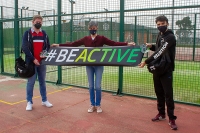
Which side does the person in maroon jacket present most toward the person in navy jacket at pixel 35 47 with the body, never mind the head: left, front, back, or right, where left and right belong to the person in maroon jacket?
right

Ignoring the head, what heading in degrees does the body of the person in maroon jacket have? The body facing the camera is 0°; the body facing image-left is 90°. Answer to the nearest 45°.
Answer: approximately 0°

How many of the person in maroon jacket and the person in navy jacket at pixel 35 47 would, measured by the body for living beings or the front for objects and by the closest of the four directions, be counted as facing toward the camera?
2

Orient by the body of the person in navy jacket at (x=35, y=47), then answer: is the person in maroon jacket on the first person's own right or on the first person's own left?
on the first person's own left

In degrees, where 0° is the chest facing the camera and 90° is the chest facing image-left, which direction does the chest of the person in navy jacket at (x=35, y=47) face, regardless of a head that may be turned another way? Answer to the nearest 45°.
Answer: approximately 0°

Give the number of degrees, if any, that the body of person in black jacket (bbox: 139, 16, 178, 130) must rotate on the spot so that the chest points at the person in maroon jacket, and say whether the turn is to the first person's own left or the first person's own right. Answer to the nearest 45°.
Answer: approximately 90° to the first person's own right

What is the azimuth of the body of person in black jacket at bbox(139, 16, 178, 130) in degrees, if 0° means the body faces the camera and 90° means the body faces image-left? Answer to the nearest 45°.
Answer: approximately 45°
